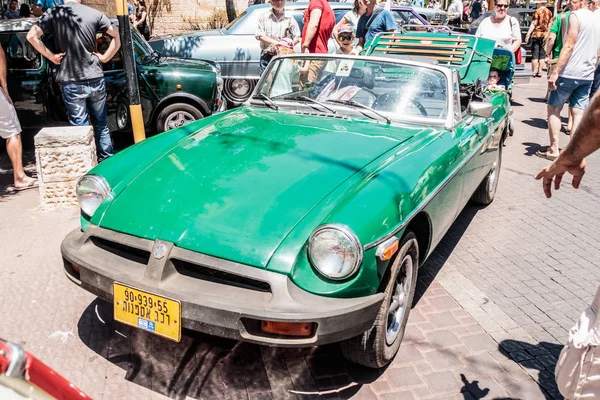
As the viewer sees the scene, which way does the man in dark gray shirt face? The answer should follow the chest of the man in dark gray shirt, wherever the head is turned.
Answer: away from the camera

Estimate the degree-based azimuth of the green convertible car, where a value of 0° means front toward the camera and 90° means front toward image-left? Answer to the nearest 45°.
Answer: approximately 45°

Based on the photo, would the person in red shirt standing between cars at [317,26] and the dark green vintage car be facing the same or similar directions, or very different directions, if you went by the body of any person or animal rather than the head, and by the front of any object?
very different directions

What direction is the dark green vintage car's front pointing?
to the viewer's right
